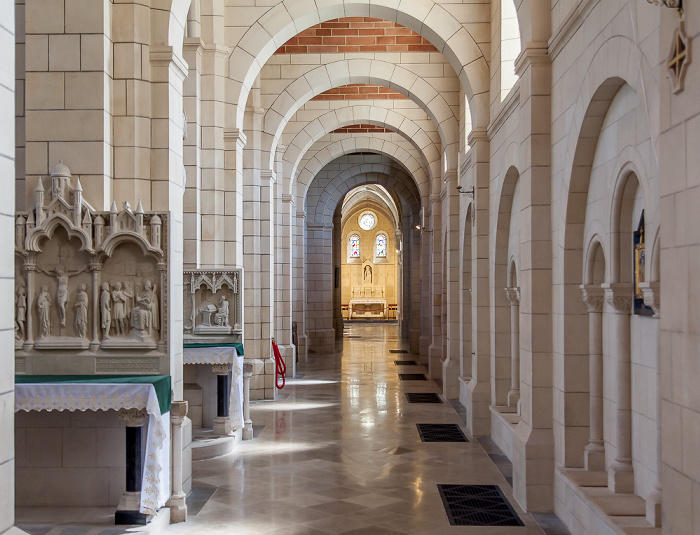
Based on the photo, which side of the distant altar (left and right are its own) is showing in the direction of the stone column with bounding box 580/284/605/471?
front

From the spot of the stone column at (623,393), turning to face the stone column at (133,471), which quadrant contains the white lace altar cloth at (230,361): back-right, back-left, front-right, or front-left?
front-right

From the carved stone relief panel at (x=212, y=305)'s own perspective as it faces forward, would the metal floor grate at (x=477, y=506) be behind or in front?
in front

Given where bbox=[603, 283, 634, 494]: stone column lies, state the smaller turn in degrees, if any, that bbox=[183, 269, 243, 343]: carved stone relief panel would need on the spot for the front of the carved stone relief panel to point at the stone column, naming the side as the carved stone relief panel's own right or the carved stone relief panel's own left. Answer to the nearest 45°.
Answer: approximately 45° to the carved stone relief panel's own left

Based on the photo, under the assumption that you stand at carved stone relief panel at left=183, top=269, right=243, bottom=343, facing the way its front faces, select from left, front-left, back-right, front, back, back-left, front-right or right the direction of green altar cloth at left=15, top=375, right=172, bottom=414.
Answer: front

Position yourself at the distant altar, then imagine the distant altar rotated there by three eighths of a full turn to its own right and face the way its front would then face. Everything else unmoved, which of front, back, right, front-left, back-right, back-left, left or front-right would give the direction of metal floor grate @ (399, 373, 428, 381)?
back-left

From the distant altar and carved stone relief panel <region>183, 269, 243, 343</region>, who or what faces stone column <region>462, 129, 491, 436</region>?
the distant altar

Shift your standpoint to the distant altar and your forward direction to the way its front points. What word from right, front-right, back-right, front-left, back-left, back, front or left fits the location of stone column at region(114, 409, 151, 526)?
front

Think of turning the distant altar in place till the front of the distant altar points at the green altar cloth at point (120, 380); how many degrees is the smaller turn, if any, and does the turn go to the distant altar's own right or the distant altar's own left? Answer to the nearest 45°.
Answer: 0° — it already faces it

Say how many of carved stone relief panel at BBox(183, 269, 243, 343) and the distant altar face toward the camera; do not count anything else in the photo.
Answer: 2

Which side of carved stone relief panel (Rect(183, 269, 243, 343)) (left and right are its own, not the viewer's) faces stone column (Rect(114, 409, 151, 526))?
front

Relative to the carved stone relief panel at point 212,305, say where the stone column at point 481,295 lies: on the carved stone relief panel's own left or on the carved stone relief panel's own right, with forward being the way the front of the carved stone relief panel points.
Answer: on the carved stone relief panel's own left

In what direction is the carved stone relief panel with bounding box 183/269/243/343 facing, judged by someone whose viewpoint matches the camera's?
facing the viewer

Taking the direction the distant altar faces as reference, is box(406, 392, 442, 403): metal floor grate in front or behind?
in front

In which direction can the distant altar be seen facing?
toward the camera

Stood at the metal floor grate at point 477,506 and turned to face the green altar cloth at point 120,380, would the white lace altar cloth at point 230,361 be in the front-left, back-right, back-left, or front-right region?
front-right
